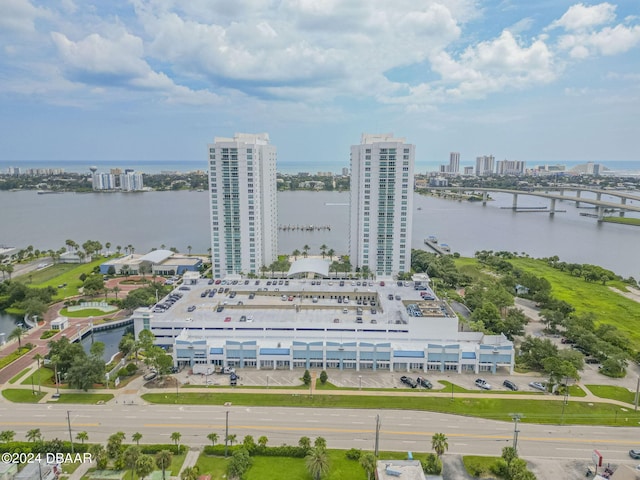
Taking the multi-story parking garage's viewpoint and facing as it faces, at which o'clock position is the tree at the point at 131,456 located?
The tree is roughly at 1 o'clock from the multi-story parking garage.

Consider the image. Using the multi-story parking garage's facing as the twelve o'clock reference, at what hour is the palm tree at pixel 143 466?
The palm tree is roughly at 1 o'clock from the multi-story parking garage.

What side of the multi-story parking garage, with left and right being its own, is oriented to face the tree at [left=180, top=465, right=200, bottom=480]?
front

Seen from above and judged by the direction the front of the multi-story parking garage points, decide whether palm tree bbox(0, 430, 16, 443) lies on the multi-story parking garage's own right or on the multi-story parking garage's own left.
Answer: on the multi-story parking garage's own right

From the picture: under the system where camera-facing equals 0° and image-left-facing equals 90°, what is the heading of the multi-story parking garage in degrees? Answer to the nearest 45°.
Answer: approximately 0°

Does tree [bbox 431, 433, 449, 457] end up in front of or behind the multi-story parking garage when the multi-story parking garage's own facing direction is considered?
in front

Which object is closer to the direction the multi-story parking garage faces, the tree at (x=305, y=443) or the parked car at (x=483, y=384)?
the tree

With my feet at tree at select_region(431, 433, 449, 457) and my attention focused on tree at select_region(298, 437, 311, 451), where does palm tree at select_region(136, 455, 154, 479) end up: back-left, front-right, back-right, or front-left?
front-left

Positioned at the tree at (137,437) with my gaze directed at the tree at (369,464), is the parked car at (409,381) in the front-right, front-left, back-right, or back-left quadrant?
front-left

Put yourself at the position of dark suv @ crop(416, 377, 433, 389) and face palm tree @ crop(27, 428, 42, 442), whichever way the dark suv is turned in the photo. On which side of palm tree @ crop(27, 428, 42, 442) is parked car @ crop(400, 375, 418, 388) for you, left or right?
right

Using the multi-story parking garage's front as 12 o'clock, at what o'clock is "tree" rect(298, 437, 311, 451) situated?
The tree is roughly at 12 o'clock from the multi-story parking garage.

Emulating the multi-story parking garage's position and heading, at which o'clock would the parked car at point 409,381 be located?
The parked car is roughly at 10 o'clock from the multi-story parking garage.
